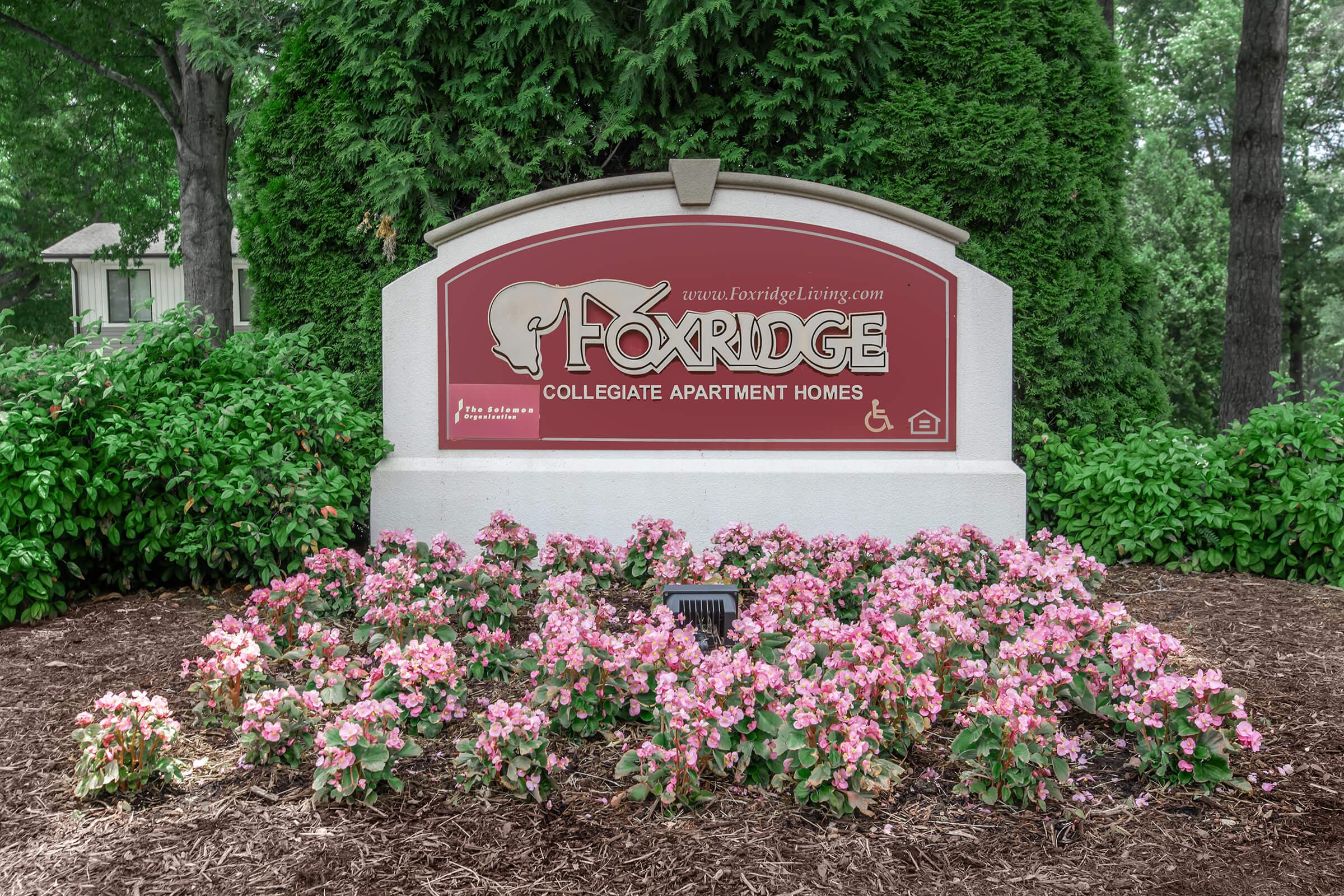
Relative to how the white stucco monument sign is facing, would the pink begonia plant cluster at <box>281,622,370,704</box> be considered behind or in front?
in front

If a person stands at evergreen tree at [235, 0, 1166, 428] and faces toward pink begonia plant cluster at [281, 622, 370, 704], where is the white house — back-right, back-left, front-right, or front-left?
back-right

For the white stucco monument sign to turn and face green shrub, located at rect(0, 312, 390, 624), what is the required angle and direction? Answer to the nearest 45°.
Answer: approximately 45° to its right

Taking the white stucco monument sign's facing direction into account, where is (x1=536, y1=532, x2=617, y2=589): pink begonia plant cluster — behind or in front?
in front

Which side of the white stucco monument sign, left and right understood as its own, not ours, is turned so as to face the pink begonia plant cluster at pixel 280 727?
front

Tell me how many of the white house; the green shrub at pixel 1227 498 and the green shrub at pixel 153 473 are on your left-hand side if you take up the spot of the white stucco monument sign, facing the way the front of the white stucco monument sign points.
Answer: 1

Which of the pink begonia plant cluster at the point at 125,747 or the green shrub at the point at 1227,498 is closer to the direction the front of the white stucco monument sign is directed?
the pink begonia plant cluster

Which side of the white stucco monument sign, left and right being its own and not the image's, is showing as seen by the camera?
front

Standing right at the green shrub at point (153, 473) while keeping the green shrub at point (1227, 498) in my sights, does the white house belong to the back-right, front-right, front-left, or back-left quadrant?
back-left

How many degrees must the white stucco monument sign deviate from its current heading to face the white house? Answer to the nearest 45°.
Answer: approximately 135° to its right

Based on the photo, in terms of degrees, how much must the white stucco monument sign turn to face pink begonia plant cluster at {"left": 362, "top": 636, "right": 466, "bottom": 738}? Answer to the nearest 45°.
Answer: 0° — it already faces it

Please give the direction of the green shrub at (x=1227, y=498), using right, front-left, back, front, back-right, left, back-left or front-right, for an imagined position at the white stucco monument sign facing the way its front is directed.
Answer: left

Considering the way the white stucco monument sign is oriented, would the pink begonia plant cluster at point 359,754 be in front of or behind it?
in front

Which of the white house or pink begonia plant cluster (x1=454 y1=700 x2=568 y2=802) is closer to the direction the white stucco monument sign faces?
the pink begonia plant cluster

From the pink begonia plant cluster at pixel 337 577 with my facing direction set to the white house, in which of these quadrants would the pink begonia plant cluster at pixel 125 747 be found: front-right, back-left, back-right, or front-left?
back-left

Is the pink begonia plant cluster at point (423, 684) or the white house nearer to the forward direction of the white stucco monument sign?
the pink begonia plant cluster
